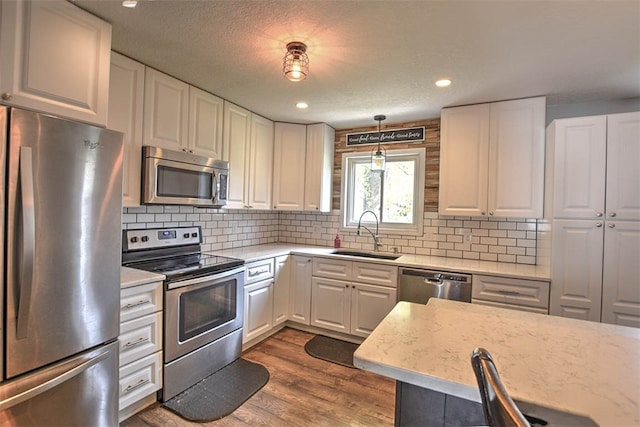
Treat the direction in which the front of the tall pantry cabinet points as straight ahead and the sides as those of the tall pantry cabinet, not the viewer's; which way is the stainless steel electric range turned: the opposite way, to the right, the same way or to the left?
to the left

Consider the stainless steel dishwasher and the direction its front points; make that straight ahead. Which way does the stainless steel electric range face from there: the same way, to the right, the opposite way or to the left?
to the left

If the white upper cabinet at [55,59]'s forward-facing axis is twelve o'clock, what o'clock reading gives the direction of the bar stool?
The bar stool is roughly at 1 o'clock from the white upper cabinet.

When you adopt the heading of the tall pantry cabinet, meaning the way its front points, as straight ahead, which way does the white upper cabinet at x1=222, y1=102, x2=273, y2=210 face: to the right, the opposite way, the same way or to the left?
to the left

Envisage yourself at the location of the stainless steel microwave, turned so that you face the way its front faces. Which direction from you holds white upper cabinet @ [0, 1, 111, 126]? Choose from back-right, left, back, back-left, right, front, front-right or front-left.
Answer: right

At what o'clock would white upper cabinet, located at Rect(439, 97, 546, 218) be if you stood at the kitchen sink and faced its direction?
The white upper cabinet is roughly at 10 o'clock from the kitchen sink.

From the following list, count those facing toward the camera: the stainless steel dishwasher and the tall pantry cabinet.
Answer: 2

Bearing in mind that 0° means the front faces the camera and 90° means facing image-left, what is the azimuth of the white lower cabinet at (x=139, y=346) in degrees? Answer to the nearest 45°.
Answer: approximately 315°

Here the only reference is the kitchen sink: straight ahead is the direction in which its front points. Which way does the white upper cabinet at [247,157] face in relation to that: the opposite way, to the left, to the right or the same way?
to the left
